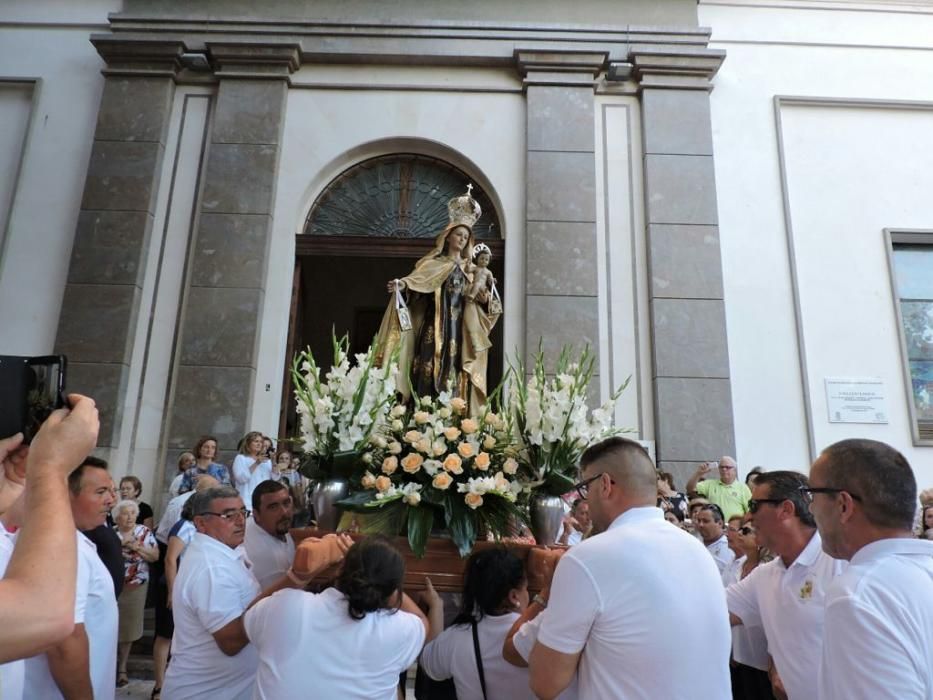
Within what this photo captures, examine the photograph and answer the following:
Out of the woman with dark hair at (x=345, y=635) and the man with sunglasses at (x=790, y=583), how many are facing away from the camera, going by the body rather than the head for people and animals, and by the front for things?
1

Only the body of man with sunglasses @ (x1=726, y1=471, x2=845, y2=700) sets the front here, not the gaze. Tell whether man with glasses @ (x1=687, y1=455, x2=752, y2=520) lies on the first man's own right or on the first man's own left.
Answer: on the first man's own right

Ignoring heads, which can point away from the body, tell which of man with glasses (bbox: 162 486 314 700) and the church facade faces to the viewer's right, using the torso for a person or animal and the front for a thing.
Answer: the man with glasses

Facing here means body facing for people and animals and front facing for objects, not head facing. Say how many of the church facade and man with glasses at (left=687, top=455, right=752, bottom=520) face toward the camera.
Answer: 2

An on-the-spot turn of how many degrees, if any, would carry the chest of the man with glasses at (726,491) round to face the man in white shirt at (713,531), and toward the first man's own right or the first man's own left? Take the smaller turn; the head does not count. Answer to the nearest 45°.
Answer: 0° — they already face them

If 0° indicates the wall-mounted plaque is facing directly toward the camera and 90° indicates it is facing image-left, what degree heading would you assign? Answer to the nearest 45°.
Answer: approximately 0°

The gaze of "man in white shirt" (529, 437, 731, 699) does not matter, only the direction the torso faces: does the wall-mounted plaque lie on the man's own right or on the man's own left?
on the man's own right

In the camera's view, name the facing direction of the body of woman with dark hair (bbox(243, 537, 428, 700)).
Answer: away from the camera

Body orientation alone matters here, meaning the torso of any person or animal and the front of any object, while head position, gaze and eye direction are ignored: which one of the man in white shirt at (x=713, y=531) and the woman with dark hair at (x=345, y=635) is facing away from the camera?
the woman with dark hair
